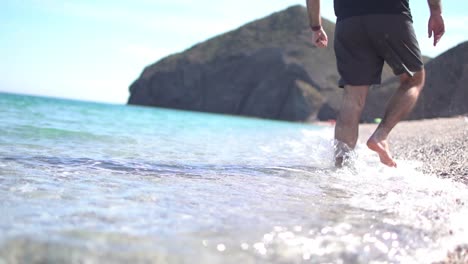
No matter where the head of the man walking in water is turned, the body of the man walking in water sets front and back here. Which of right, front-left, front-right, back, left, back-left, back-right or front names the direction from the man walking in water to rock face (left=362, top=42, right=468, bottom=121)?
front-left

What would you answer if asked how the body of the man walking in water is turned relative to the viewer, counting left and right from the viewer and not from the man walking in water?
facing away from the viewer and to the right of the viewer
